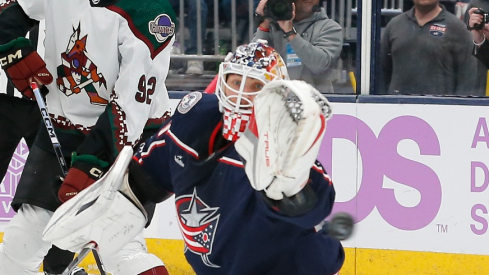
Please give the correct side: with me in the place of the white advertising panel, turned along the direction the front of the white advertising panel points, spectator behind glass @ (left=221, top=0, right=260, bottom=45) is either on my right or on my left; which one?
on my right

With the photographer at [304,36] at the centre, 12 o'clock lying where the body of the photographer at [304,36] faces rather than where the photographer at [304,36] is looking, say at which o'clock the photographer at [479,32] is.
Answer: the photographer at [479,32] is roughly at 8 o'clock from the photographer at [304,36].

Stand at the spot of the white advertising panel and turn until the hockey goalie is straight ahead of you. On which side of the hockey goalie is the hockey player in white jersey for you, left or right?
right

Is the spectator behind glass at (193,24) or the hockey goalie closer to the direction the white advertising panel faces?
the hockey goalie

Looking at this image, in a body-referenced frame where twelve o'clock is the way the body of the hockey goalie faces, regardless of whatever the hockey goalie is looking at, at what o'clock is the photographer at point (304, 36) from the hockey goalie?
The photographer is roughly at 5 o'clock from the hockey goalie.

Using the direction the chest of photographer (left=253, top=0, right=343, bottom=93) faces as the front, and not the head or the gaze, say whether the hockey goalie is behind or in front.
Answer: in front

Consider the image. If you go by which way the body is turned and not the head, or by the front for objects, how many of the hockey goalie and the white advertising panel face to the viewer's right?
0

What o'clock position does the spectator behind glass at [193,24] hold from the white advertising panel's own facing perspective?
The spectator behind glass is roughly at 4 o'clock from the white advertising panel.

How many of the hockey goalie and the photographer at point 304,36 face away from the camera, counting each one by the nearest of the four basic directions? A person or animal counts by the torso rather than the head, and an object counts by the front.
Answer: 0
